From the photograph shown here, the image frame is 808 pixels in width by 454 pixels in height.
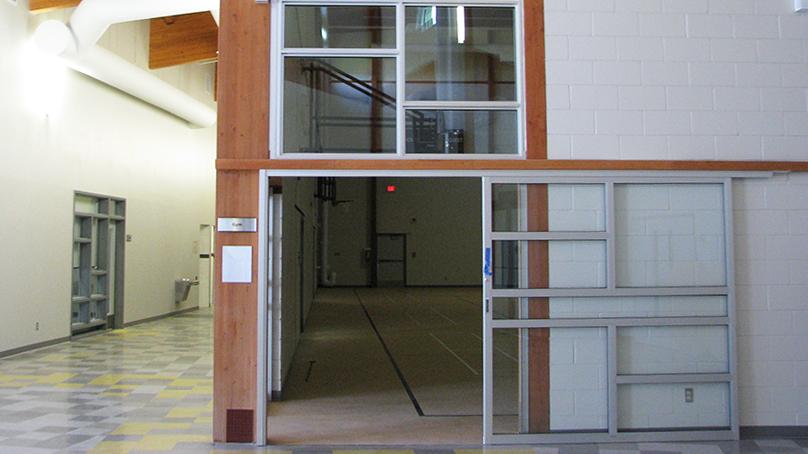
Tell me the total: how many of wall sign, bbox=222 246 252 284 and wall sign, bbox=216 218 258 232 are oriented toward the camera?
2

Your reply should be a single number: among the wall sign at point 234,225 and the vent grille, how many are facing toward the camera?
2

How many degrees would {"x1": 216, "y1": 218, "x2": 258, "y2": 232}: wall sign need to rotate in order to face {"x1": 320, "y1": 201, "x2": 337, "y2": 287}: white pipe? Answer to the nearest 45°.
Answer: approximately 180°

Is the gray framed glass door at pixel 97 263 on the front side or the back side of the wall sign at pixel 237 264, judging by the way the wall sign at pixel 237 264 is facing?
on the back side

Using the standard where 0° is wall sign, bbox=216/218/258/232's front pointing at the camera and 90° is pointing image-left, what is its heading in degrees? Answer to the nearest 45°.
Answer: approximately 0°

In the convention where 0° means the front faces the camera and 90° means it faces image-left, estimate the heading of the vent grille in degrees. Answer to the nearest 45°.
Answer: approximately 0°

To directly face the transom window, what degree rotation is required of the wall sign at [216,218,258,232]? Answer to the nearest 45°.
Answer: approximately 90° to its left
